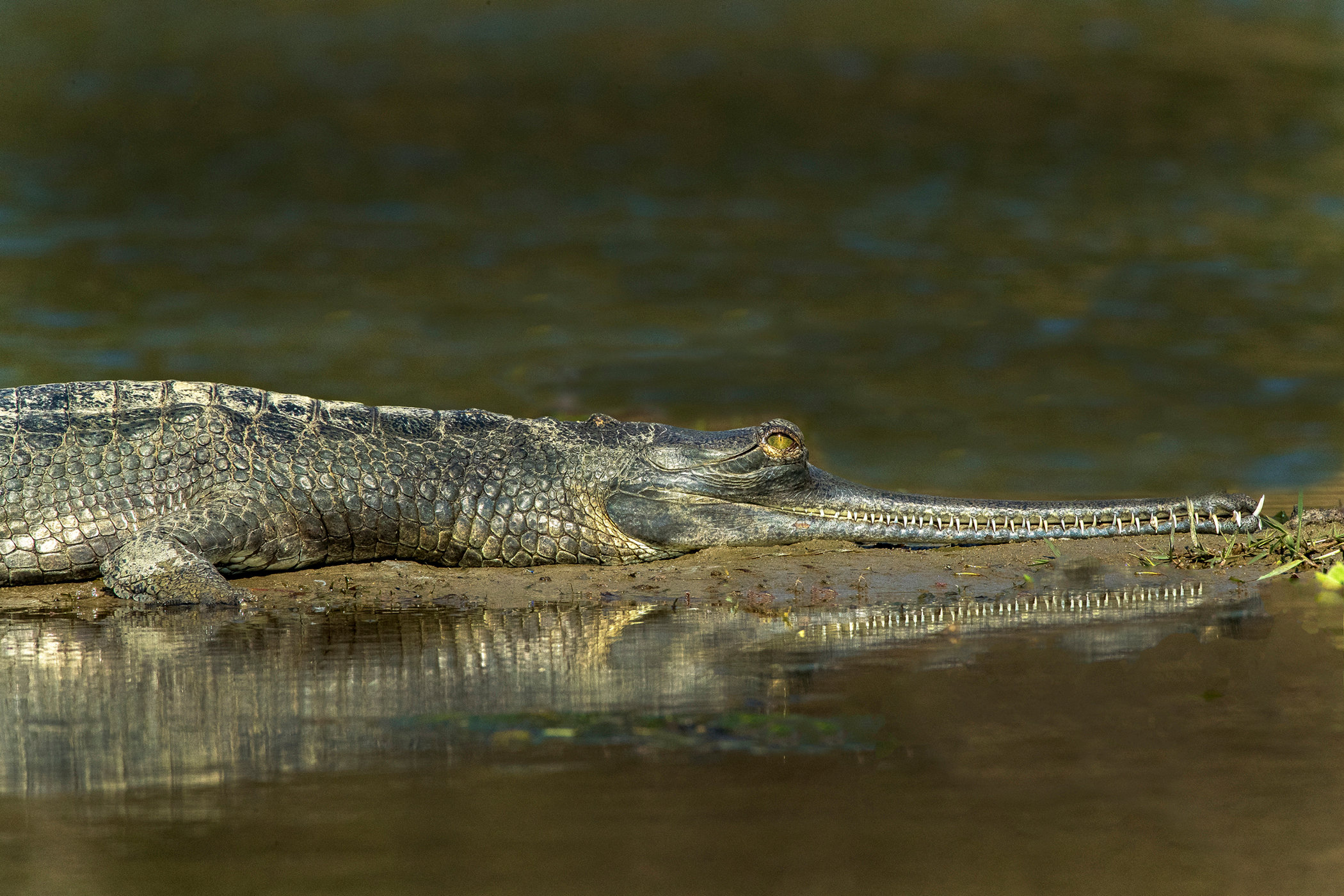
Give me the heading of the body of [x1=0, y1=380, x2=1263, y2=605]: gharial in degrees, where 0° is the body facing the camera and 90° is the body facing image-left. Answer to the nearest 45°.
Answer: approximately 270°

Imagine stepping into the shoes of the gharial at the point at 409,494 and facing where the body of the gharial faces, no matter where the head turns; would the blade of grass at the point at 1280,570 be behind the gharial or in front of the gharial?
in front
